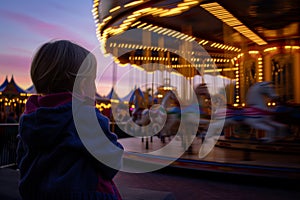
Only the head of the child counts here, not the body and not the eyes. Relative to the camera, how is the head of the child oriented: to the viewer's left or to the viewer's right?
to the viewer's right

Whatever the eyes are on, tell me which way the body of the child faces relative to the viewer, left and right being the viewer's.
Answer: facing away from the viewer and to the right of the viewer

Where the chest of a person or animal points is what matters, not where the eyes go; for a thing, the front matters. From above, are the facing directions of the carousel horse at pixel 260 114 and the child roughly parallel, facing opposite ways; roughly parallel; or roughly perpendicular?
roughly perpendicular

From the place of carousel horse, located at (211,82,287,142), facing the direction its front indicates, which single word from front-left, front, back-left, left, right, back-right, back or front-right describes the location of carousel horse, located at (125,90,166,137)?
back-left

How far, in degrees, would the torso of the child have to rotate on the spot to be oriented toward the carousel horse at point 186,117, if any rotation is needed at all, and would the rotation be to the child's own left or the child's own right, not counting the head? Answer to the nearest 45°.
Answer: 0° — they already face it

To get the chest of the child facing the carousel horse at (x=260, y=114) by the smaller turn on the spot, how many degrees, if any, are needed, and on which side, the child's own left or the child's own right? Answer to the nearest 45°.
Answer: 0° — they already face it

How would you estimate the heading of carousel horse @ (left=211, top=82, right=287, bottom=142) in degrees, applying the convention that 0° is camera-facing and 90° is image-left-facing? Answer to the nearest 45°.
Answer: approximately 270°

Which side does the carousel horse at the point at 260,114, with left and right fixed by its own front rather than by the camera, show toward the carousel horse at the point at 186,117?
back
